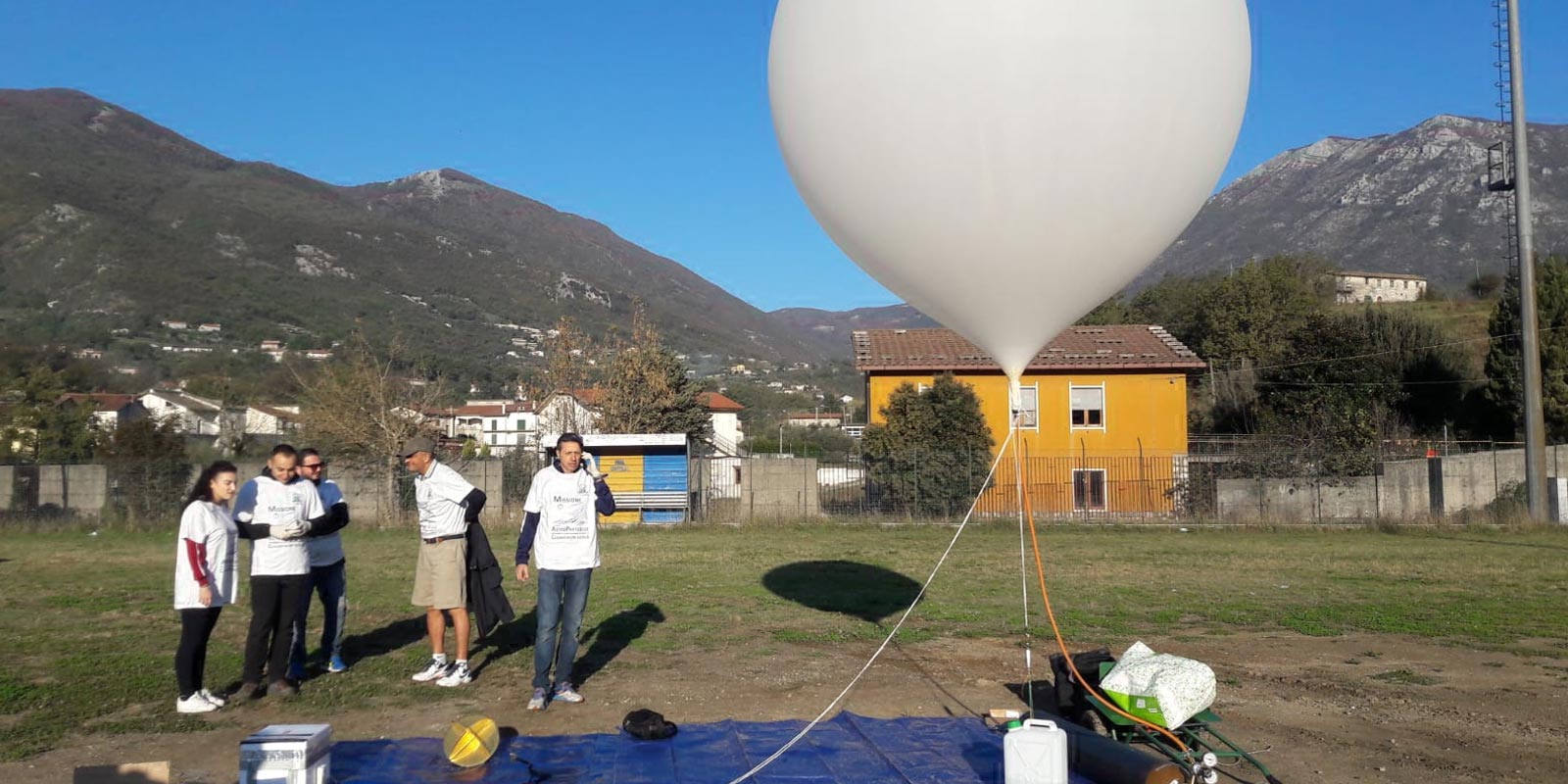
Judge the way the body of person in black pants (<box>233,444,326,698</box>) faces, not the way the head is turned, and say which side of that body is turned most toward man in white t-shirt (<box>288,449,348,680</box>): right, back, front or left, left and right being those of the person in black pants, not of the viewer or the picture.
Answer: back

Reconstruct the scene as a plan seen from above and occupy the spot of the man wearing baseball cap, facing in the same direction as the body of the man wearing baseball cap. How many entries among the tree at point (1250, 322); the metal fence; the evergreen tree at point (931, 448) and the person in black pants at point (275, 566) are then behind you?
3

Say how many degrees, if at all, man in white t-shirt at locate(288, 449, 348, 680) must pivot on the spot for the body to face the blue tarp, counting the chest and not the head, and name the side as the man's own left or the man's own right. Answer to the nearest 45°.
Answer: approximately 90° to the man's own left

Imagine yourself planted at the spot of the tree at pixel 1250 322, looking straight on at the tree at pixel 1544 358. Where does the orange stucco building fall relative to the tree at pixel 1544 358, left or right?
right

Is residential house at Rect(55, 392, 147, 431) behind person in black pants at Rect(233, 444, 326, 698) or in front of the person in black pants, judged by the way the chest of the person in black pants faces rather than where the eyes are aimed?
behind

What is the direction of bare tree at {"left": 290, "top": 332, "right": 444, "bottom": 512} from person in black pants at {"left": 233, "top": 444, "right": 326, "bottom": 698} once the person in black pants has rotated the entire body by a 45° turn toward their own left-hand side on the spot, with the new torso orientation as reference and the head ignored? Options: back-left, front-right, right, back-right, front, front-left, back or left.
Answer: back-left

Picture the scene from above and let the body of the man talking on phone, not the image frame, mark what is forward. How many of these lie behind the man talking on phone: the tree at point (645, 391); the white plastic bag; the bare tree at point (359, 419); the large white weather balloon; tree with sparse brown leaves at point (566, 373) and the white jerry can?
3

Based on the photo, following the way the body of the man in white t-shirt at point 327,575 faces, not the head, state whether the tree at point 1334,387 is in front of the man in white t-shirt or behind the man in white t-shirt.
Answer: behind

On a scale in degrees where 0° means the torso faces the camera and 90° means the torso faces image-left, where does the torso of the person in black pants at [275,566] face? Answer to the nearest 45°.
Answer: approximately 0°
